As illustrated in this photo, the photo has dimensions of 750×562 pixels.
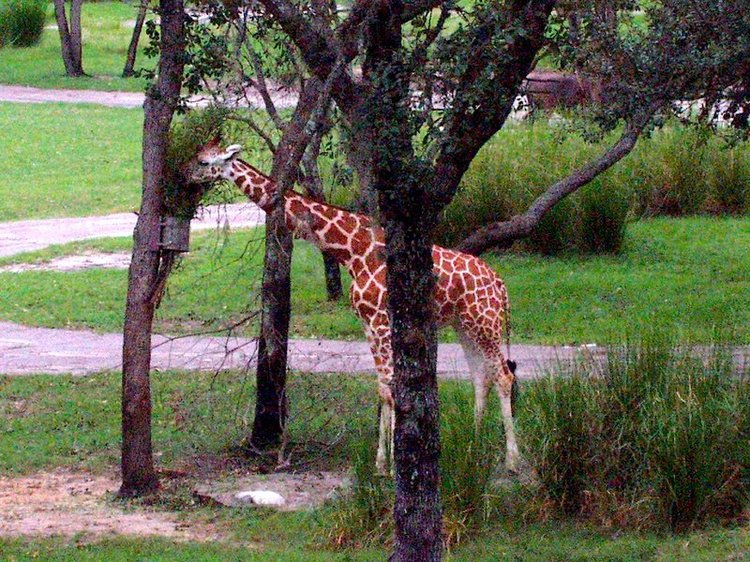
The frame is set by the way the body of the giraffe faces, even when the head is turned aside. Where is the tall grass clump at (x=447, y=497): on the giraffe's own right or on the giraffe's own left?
on the giraffe's own left

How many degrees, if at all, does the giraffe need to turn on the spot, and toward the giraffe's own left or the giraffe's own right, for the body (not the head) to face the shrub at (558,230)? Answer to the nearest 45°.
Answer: approximately 90° to the giraffe's own right

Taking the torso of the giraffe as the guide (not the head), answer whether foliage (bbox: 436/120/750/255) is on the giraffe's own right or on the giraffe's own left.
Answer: on the giraffe's own right

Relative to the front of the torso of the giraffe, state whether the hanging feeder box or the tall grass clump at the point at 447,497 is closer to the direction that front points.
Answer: the hanging feeder box

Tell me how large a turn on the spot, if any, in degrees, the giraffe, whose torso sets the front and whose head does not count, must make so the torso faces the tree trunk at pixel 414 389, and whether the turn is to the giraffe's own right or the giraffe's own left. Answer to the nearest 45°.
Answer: approximately 90° to the giraffe's own left

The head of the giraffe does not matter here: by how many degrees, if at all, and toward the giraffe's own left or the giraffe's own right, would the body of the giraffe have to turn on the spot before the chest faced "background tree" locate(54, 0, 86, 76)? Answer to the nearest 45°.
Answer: approximately 90° to the giraffe's own right

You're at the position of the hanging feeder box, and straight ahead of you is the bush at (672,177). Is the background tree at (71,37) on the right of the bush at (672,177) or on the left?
left

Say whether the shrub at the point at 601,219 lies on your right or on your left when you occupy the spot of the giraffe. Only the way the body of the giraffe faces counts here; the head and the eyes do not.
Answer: on your right

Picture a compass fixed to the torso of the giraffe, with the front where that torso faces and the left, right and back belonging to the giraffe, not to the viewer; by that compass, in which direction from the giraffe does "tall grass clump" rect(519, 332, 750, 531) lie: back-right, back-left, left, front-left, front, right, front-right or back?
back-left

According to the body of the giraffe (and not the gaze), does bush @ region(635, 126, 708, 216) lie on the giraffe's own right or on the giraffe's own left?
on the giraffe's own right

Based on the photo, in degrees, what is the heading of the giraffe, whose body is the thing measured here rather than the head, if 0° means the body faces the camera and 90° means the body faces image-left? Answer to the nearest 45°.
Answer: approximately 90°
